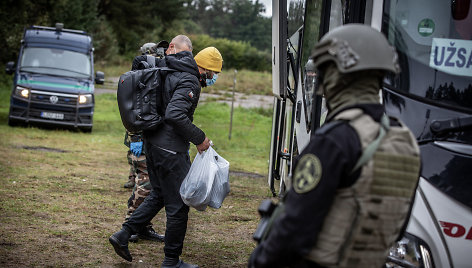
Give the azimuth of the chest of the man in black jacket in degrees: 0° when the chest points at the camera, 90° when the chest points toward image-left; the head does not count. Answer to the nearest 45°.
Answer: approximately 270°

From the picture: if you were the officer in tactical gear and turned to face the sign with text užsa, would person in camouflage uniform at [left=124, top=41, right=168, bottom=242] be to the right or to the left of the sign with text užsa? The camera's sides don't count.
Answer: left

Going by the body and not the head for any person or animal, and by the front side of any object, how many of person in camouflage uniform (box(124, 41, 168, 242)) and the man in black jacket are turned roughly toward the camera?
0

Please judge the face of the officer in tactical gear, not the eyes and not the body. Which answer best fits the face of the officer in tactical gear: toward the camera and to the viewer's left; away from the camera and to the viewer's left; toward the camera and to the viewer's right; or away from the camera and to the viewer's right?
away from the camera and to the viewer's left

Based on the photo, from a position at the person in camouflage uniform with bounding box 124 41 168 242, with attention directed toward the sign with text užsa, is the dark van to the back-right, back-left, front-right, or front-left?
back-left

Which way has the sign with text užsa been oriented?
toward the camera

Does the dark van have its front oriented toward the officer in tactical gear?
yes

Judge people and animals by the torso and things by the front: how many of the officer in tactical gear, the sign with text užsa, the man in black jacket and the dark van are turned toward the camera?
2

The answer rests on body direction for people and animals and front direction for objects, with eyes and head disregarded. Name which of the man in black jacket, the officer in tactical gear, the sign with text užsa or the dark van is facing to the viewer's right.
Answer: the man in black jacket

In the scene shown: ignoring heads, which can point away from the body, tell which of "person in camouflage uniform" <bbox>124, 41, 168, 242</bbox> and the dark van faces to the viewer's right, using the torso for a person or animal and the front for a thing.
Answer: the person in camouflage uniform

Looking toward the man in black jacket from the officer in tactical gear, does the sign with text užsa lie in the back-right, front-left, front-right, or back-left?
front-right

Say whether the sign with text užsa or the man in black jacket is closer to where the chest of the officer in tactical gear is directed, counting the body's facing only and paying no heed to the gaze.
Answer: the man in black jacket

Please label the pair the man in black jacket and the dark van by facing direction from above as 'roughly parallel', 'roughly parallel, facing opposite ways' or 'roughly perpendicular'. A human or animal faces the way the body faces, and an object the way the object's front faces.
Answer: roughly perpendicular

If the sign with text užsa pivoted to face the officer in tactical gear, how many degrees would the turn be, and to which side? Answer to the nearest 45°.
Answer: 0° — it already faces them

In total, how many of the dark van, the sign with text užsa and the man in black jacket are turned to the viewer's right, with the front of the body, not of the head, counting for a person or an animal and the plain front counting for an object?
1

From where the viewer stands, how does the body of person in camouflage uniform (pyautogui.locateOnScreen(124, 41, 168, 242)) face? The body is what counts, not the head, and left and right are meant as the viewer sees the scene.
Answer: facing to the right of the viewer

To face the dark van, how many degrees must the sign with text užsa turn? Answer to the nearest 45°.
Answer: approximately 135° to its right

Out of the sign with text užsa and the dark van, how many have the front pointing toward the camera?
2

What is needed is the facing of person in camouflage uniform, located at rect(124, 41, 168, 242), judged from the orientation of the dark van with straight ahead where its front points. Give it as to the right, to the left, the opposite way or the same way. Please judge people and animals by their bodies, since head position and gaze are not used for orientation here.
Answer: to the left

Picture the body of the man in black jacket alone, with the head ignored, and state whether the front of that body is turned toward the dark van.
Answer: no
